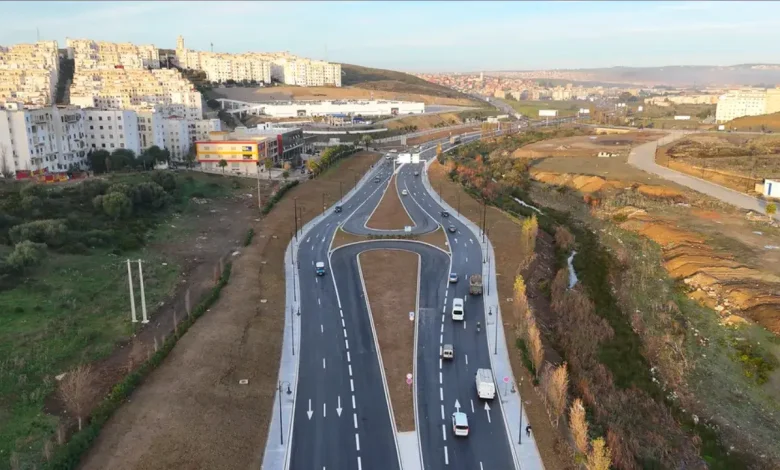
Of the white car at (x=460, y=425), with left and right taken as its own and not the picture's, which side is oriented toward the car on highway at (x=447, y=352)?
front

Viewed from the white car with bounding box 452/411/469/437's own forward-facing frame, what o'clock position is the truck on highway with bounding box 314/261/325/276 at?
The truck on highway is roughly at 11 o'clock from the white car.

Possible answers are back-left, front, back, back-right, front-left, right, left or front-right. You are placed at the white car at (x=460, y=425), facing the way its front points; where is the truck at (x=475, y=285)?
front

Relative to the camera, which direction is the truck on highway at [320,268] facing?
toward the camera

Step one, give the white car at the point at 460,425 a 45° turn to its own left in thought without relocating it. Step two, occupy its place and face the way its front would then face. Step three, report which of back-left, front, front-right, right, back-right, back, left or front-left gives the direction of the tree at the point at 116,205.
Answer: front

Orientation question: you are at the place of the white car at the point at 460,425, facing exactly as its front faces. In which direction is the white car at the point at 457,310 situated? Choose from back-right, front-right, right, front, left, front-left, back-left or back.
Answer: front

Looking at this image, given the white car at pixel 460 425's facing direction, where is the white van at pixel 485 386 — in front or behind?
in front

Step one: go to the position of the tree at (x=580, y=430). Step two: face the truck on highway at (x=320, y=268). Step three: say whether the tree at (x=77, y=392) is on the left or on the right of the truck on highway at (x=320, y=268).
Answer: left

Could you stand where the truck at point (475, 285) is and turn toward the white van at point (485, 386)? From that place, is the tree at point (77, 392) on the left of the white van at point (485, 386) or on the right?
right

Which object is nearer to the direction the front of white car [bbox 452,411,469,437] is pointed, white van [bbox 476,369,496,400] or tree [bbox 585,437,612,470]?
the white van

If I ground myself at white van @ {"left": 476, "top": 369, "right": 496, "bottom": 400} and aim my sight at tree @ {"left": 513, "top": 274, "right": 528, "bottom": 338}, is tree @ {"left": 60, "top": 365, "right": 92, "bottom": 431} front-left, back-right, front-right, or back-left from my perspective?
back-left

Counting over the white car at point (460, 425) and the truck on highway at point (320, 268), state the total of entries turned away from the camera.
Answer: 1

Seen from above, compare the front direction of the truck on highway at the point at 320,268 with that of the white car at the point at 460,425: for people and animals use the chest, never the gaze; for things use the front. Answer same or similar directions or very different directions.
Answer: very different directions

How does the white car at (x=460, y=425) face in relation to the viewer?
away from the camera

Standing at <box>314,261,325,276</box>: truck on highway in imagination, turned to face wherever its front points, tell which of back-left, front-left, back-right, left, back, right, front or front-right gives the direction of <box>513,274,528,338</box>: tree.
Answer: front-left

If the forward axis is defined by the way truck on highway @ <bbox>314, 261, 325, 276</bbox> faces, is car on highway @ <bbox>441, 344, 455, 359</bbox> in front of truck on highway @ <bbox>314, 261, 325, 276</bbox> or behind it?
in front

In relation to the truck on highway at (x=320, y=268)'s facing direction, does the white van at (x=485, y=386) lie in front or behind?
in front

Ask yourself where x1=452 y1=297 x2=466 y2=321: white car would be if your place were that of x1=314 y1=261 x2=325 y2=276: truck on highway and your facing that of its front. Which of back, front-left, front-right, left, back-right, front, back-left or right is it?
front-left
